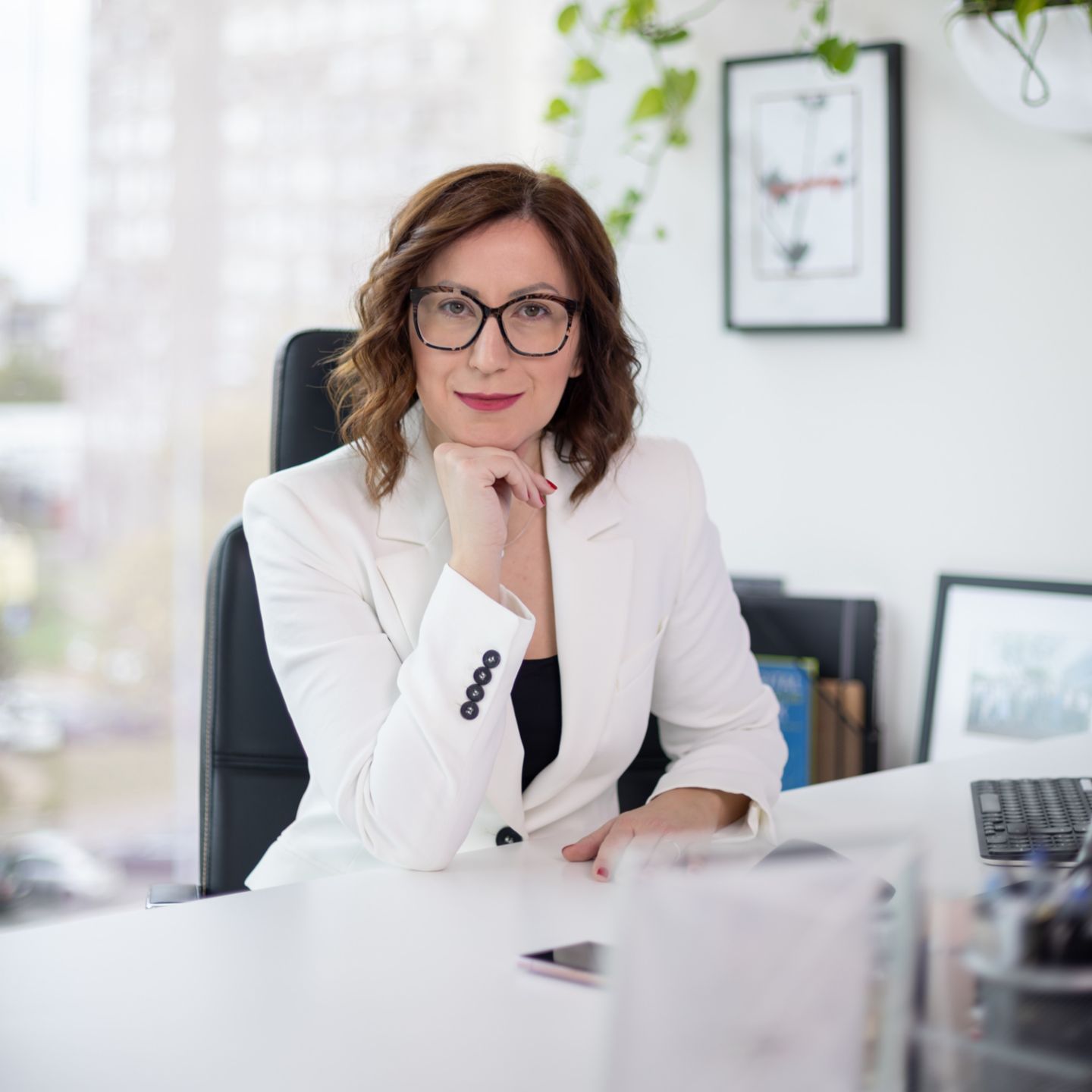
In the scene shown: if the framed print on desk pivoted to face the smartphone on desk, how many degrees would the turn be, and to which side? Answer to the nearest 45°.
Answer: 0° — it already faces it

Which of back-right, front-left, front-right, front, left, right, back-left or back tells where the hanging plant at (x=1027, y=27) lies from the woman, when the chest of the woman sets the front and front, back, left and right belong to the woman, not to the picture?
back-left

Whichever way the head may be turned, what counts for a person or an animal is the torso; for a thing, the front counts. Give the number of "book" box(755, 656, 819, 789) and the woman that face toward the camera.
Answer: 2

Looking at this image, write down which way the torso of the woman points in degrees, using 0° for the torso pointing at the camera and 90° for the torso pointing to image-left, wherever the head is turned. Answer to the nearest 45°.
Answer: approximately 0°
